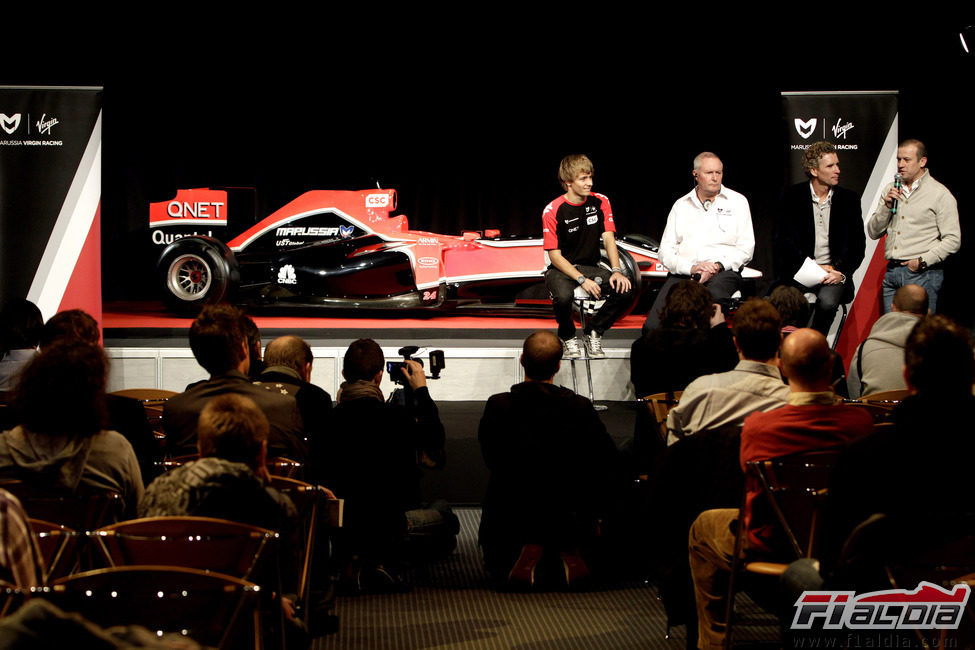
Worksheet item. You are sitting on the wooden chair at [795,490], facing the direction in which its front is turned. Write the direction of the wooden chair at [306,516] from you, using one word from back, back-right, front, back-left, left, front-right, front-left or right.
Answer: front-left

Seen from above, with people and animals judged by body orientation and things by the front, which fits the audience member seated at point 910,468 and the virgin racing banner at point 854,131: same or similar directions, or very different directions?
very different directions

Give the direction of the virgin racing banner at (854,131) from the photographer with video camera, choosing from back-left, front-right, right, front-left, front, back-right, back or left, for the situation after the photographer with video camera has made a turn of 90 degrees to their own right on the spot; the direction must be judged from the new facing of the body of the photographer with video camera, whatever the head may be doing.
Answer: left

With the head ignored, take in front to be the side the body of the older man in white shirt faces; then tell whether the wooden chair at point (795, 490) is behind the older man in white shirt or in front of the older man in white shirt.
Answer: in front

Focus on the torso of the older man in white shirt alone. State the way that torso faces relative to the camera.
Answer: toward the camera

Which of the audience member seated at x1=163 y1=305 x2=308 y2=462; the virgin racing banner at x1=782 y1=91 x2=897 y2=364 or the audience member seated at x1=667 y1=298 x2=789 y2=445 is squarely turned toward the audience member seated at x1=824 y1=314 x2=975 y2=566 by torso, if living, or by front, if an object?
the virgin racing banner

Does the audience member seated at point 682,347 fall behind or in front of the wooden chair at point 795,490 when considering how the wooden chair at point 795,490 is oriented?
in front

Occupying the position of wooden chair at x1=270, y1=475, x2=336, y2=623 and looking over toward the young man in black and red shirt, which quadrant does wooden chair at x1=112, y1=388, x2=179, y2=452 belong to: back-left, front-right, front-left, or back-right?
front-left

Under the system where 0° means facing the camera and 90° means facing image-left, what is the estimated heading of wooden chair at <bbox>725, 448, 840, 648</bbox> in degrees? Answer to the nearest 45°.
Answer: approximately 135°

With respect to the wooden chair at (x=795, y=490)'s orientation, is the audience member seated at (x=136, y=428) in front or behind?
in front

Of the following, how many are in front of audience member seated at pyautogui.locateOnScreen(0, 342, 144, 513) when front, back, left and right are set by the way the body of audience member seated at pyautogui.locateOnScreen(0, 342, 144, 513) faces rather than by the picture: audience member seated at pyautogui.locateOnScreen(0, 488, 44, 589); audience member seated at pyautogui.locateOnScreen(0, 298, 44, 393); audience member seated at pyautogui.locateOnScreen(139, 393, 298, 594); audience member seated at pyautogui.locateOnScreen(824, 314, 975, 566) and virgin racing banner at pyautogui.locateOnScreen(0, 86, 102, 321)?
2

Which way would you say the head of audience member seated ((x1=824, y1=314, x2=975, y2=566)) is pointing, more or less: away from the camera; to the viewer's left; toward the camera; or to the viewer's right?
away from the camera

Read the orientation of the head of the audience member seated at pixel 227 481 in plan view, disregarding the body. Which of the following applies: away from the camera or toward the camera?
away from the camera

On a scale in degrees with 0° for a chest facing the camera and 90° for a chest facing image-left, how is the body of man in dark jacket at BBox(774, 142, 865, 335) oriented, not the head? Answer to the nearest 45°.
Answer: approximately 315°

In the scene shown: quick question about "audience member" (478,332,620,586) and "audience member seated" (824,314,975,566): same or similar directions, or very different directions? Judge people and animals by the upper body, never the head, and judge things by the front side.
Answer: same or similar directions

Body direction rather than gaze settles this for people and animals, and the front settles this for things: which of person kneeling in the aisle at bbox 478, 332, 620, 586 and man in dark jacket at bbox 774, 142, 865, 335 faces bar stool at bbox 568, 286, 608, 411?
the person kneeling in the aisle

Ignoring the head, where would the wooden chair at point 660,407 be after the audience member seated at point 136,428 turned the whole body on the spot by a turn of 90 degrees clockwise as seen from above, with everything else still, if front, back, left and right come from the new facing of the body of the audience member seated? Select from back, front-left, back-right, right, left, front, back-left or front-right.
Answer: front

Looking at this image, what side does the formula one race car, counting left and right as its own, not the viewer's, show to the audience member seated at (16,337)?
right

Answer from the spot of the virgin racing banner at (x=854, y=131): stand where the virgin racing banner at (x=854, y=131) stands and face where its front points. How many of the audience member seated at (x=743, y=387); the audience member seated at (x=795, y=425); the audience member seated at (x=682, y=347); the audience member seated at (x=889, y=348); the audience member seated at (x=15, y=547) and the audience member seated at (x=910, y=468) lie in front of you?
6

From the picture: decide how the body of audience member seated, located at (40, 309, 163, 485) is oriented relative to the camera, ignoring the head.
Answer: away from the camera

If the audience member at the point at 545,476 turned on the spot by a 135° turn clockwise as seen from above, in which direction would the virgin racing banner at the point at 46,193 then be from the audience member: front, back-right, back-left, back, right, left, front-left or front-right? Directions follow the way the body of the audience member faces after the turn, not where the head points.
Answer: back

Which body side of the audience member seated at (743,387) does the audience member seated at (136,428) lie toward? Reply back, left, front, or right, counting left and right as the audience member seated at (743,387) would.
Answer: left

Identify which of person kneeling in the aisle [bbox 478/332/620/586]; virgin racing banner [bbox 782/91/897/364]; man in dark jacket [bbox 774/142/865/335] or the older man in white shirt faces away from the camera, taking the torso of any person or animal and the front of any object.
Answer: the person kneeling in the aisle

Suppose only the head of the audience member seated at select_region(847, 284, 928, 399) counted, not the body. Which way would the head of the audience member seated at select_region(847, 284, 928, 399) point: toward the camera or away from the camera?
away from the camera
